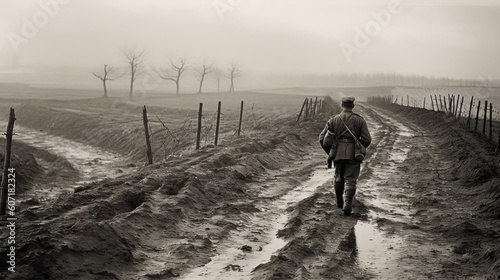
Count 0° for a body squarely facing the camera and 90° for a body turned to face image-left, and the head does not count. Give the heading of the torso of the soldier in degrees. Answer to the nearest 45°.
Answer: approximately 180°

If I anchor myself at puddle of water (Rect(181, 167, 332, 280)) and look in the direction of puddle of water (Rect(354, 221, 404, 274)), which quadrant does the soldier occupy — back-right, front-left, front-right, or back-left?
front-left

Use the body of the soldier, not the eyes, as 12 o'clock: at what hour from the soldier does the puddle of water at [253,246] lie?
The puddle of water is roughly at 7 o'clock from the soldier.

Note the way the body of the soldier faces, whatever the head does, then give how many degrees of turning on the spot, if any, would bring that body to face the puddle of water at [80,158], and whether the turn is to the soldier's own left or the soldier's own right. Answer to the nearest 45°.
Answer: approximately 45° to the soldier's own left

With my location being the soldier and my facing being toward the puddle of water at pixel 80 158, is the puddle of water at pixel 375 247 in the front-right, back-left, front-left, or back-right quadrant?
back-left

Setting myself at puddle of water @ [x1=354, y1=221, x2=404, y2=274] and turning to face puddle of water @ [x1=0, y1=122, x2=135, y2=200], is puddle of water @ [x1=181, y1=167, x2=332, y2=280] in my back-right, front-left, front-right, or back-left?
front-left

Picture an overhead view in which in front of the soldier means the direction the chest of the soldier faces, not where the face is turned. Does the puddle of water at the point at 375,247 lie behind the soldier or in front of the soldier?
behind

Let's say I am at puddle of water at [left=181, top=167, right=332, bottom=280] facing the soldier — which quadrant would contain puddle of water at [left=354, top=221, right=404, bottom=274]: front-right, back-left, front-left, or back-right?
front-right
